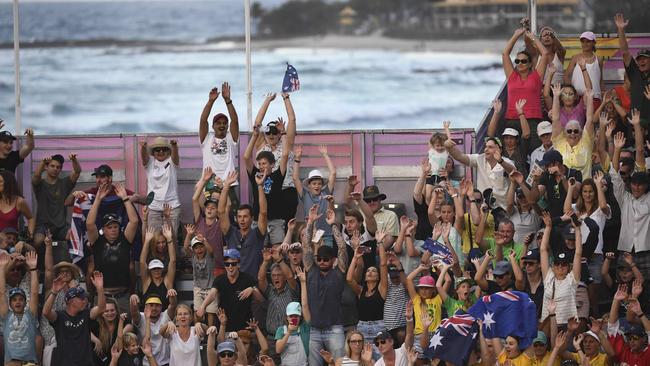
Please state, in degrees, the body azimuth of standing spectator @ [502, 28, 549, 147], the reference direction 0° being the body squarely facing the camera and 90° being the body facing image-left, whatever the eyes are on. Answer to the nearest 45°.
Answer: approximately 0°

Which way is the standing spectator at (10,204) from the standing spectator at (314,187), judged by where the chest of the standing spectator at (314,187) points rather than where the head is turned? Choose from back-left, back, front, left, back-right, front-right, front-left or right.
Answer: right

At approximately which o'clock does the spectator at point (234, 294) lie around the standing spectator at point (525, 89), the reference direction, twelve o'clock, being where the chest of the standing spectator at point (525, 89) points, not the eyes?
the spectator at point (234, 294) is roughly at 2 o'clock from the standing spectator at point (525, 89).

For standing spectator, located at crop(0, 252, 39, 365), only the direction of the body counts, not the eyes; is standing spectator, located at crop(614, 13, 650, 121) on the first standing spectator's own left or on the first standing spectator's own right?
on the first standing spectator's own left

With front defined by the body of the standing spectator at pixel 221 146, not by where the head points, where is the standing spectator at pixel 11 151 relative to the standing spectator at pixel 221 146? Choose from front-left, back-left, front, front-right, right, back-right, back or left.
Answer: right

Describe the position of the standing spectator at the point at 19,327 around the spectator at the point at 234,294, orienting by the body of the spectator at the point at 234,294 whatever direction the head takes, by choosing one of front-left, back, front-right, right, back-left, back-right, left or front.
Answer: right

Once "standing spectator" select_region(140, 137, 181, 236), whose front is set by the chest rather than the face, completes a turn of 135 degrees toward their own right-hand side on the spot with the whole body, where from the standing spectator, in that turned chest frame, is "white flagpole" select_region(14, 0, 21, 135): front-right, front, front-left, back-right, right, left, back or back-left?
front

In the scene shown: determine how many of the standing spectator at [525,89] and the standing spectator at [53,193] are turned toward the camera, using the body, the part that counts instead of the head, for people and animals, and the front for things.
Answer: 2

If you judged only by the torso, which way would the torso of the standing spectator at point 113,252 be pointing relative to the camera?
toward the camera

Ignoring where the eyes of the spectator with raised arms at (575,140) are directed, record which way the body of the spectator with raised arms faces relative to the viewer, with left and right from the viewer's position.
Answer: facing the viewer

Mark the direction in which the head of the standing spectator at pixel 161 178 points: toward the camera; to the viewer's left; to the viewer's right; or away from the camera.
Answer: toward the camera
